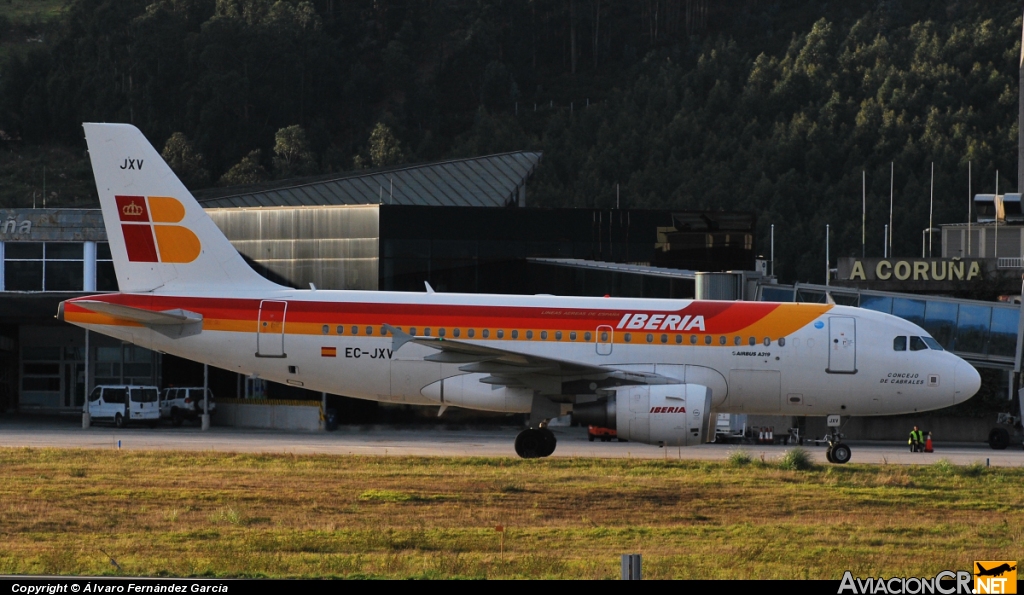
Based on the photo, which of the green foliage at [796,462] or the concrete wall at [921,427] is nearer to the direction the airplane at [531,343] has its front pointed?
the green foliage

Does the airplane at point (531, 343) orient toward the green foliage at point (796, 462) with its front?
yes

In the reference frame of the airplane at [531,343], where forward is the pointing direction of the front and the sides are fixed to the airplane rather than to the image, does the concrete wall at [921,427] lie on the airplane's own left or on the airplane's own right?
on the airplane's own left

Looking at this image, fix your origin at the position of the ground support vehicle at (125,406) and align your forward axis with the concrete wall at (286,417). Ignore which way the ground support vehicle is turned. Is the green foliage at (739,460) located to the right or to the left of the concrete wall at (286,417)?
right

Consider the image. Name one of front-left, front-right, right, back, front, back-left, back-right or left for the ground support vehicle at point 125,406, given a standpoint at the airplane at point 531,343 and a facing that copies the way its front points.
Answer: back-left

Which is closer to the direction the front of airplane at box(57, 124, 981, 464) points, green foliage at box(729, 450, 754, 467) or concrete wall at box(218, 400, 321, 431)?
the green foliage

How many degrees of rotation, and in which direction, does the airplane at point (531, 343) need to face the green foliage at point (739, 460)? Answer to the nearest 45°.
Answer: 0° — it already faces it

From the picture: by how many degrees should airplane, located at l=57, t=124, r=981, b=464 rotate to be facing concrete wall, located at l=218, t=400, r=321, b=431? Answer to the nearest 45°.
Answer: approximately 135° to its left

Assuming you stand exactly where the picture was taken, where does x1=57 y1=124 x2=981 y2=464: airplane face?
facing to the right of the viewer
